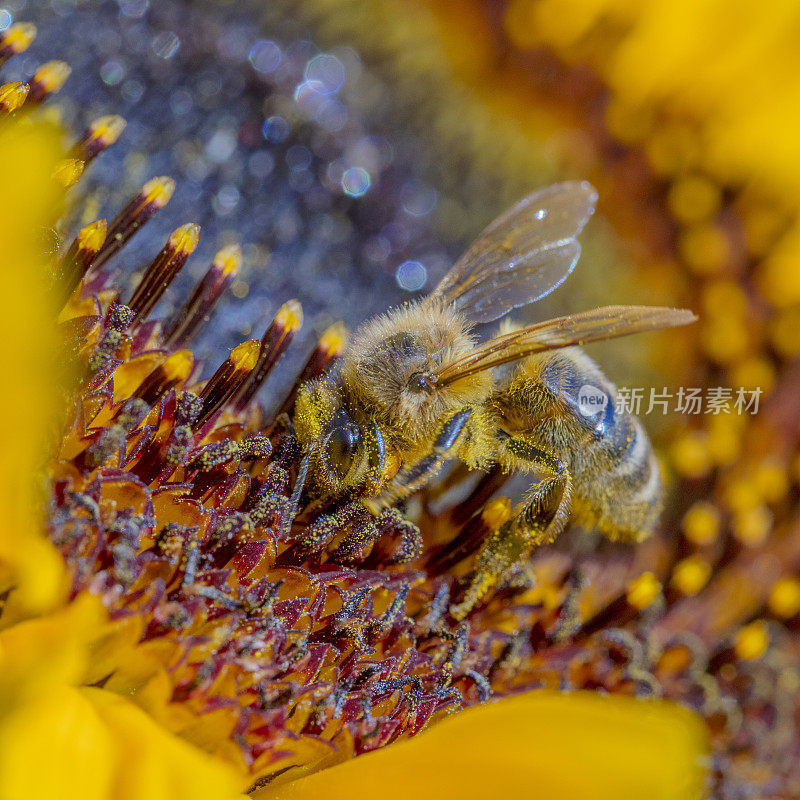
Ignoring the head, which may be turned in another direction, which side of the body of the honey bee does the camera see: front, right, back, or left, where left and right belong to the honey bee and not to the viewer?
left
